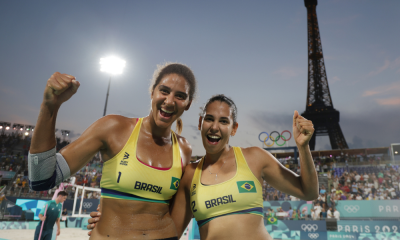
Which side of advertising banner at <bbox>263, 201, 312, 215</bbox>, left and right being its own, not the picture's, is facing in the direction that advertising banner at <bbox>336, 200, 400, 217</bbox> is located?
left

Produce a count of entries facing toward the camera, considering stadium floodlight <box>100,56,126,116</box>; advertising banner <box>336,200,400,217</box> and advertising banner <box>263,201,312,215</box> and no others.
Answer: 3

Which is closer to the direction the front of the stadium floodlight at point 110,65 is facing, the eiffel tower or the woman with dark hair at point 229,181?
the woman with dark hair

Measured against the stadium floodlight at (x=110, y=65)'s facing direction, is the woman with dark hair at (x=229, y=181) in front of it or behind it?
in front

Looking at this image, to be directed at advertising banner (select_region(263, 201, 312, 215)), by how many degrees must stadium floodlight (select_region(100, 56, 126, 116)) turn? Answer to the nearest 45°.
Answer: approximately 45° to its left

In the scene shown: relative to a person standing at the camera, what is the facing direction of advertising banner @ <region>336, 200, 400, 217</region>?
facing the viewer

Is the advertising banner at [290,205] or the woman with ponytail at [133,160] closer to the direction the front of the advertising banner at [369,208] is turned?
the woman with ponytail

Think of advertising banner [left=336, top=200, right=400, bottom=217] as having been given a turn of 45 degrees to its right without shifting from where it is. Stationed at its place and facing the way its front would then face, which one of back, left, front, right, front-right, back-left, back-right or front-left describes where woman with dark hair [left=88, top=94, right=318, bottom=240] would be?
front-left

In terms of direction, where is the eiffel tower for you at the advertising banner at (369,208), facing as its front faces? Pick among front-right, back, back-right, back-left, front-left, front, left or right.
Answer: back

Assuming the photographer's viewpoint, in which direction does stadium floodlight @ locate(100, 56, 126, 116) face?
facing the viewer

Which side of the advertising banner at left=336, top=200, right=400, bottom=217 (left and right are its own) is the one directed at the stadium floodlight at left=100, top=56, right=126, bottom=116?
right

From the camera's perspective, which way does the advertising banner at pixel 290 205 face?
toward the camera

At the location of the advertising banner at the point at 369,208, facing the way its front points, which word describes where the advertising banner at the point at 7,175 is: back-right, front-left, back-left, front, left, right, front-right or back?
right

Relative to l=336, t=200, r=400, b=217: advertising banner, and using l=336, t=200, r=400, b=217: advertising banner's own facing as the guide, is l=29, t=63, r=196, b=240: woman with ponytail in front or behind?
in front

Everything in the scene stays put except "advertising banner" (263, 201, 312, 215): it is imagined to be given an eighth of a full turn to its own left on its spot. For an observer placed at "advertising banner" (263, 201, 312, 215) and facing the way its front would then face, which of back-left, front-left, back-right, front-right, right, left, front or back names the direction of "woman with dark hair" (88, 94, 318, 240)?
front-right
